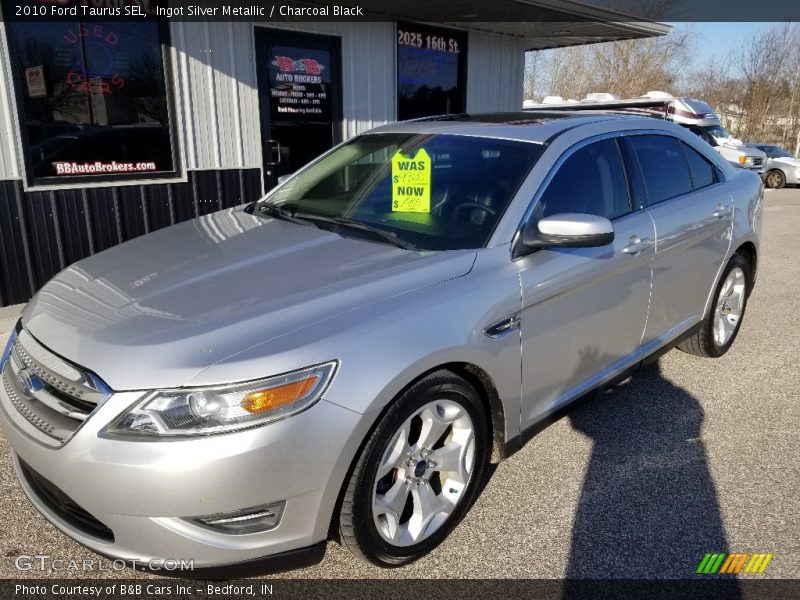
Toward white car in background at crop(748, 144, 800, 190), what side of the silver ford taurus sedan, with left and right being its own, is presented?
back

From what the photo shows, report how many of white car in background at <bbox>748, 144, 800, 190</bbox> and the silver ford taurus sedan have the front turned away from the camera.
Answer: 0

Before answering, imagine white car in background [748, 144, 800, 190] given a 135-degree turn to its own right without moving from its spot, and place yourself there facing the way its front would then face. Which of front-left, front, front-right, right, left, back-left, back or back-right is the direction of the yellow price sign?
left

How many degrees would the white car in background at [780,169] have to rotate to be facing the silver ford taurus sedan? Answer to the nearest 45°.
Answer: approximately 45° to its right

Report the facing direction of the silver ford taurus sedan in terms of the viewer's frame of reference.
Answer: facing the viewer and to the left of the viewer
